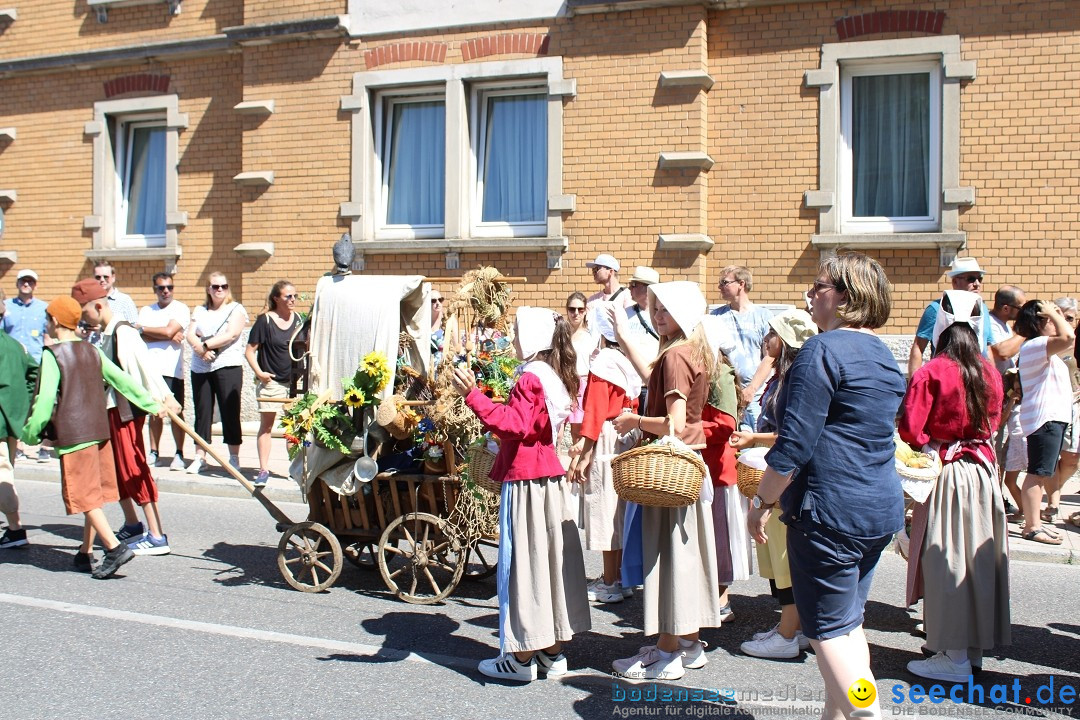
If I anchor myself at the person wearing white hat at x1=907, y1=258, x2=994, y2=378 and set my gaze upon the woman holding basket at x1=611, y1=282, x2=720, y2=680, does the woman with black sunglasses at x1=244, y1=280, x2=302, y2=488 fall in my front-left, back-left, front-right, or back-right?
front-right

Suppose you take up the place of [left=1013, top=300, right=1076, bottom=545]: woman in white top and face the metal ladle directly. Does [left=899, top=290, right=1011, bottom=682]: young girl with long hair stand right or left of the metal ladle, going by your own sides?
left

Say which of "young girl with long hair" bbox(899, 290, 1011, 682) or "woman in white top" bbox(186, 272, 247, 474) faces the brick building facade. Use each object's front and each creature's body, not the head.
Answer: the young girl with long hair

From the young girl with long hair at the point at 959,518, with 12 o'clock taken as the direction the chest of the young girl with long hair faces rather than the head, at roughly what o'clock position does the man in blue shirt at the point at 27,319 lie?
The man in blue shirt is roughly at 11 o'clock from the young girl with long hair.

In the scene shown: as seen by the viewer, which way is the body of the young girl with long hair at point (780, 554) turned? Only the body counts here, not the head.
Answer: to the viewer's left

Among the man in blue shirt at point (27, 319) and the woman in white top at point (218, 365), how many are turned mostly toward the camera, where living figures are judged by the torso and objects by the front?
2

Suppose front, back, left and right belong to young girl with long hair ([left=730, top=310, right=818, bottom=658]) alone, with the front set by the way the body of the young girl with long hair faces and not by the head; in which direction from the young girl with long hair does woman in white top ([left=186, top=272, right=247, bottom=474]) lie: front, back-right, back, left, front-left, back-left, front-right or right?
front-right

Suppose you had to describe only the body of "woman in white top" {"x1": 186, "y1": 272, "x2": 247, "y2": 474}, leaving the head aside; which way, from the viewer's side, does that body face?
toward the camera

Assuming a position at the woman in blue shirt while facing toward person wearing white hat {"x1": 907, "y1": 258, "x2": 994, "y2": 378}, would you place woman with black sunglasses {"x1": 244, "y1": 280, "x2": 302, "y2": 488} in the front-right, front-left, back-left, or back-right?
front-left

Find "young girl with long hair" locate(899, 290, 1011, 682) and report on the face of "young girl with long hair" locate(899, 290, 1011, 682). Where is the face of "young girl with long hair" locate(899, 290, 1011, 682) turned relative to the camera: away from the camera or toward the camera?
away from the camera

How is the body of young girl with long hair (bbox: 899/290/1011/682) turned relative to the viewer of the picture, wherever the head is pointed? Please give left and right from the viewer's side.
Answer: facing away from the viewer and to the left of the viewer

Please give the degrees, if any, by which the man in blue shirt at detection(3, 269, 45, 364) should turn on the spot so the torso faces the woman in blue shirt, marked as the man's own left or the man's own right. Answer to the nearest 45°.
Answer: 0° — they already face them

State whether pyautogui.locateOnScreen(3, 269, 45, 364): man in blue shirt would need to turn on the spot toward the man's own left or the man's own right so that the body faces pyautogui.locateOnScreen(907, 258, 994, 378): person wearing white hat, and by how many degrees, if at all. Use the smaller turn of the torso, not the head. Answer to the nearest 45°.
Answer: approximately 45° to the man's own left

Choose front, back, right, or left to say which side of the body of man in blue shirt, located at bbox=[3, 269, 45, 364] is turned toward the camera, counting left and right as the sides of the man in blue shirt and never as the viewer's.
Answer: front

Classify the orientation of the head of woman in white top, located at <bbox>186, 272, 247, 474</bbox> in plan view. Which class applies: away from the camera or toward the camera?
toward the camera
